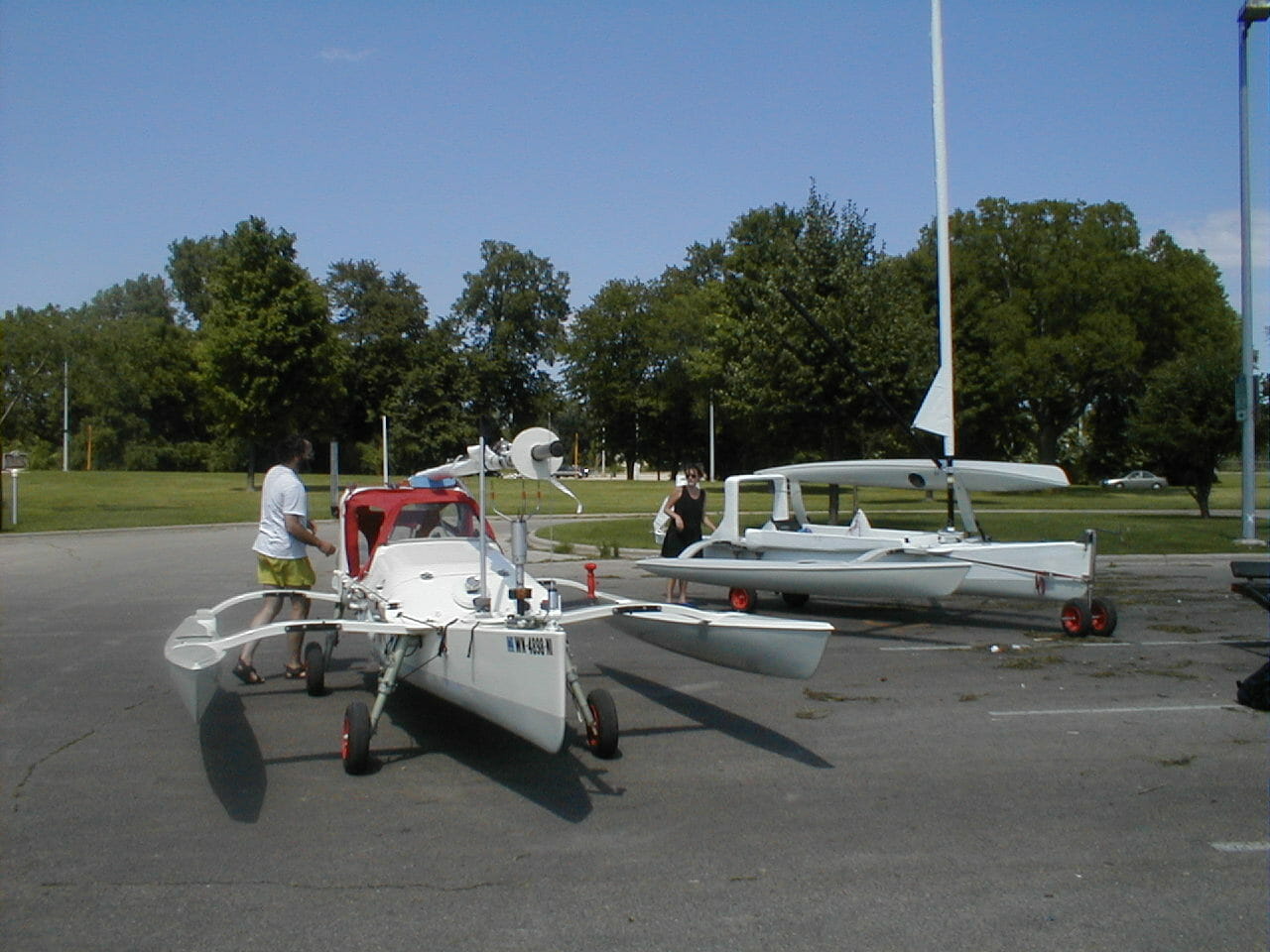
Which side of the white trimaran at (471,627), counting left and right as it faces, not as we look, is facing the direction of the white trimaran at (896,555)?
left

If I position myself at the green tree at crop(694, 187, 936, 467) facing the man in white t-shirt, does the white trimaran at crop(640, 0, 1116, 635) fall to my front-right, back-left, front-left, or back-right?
front-left

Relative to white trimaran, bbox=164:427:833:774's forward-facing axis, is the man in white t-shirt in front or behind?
behind

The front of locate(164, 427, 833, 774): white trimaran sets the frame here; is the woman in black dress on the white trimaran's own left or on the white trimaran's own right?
on the white trimaran's own left

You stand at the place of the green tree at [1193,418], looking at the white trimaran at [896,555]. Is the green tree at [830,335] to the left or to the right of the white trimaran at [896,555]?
right

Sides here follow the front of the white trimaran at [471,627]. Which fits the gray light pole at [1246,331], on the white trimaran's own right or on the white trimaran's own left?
on the white trimaran's own left

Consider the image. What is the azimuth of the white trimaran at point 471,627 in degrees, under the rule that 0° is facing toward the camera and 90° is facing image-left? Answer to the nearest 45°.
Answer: approximately 315°

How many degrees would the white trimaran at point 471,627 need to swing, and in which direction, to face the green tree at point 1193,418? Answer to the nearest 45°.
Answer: approximately 90° to its left

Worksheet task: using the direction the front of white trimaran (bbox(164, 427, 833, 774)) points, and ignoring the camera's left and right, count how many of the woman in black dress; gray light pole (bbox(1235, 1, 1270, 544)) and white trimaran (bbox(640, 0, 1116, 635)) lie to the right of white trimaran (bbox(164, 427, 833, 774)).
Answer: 0

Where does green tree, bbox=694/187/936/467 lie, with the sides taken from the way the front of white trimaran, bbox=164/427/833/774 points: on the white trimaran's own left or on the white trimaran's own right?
on the white trimaran's own left

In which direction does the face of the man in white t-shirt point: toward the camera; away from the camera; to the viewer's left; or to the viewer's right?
to the viewer's right
